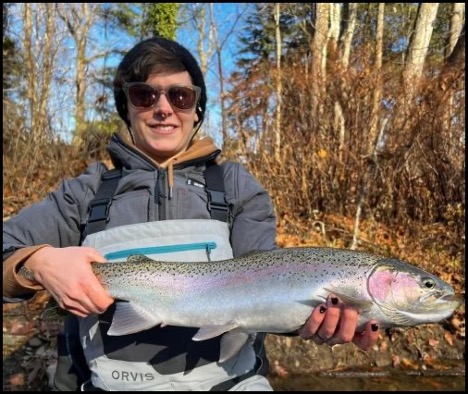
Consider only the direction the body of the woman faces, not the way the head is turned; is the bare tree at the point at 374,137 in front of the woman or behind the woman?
behind

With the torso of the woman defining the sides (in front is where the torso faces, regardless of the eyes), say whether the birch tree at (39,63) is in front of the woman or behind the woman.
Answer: behind

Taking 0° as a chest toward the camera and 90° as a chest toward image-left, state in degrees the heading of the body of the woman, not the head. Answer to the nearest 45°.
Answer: approximately 0°

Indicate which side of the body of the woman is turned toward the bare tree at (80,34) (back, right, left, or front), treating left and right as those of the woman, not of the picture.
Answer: back

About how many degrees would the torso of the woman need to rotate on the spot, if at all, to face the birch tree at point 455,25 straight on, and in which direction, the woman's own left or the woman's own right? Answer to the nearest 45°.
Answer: approximately 135° to the woman's own left

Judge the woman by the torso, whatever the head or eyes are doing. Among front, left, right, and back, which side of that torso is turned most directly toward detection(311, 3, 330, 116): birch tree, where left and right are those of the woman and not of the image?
back
